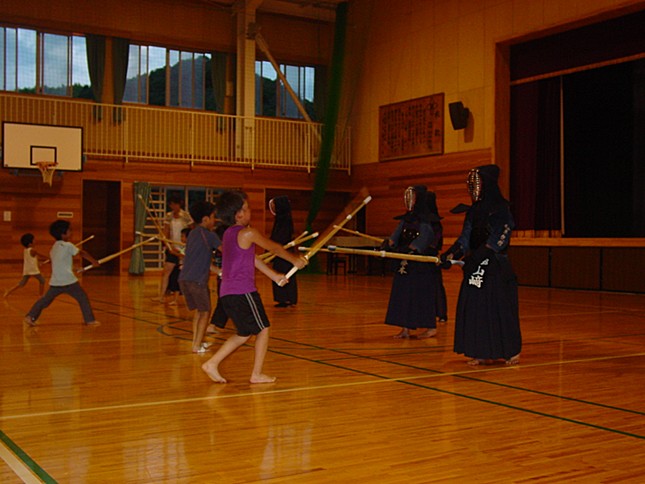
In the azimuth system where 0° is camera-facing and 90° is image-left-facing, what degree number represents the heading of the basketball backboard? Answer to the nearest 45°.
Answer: approximately 0°

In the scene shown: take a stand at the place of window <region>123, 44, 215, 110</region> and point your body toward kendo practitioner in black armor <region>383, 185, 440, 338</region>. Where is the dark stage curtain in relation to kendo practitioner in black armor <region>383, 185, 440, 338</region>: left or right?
left

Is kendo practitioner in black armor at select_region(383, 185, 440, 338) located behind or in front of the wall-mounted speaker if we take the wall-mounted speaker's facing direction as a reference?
in front

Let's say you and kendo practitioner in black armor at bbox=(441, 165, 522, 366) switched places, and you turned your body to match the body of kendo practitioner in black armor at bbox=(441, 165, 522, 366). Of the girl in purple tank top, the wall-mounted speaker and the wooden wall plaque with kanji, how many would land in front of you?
1

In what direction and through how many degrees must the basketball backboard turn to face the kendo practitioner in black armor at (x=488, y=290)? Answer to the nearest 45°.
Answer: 0° — it already faces them

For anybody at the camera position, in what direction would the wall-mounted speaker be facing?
facing the viewer and to the left of the viewer

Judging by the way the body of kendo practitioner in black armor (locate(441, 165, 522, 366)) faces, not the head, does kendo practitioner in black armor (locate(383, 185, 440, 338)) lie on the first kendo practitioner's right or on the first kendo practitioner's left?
on the first kendo practitioner's right

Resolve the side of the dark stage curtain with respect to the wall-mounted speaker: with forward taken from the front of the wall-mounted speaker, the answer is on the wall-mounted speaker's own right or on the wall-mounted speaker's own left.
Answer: on the wall-mounted speaker's own left

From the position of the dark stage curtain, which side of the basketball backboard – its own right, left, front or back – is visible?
left

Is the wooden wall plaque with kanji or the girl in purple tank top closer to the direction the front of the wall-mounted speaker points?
the girl in purple tank top
